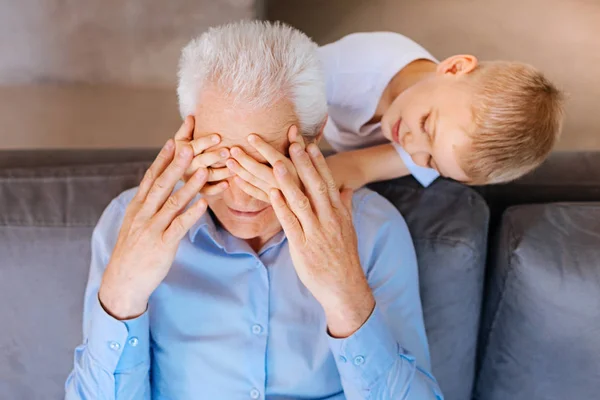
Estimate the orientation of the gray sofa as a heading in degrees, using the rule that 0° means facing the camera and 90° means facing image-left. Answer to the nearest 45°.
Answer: approximately 0°

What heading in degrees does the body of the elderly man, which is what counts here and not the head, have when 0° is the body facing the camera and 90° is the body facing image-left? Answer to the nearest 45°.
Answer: approximately 0°
